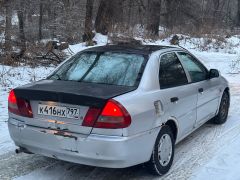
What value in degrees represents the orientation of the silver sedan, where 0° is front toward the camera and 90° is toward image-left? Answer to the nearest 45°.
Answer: approximately 225°
